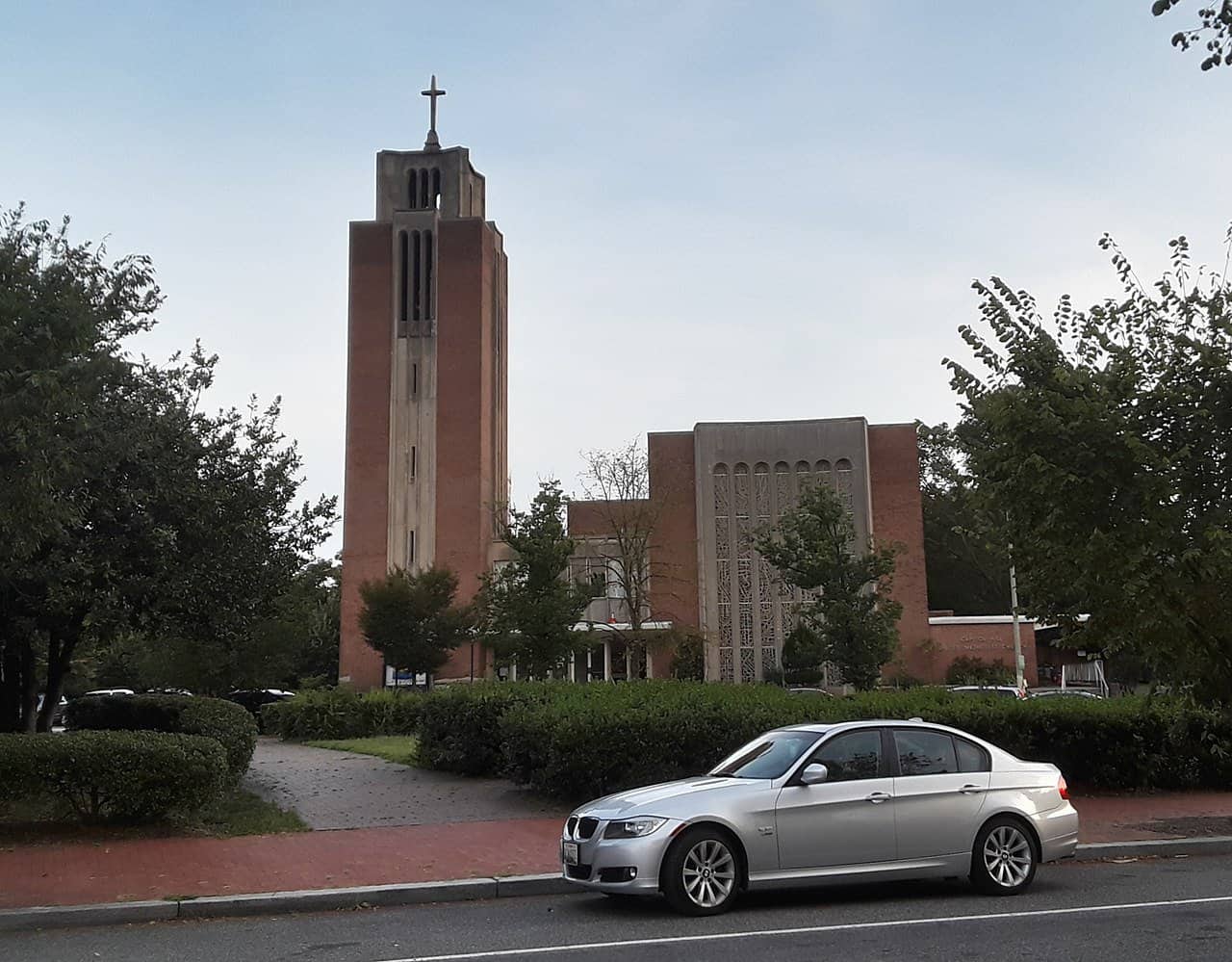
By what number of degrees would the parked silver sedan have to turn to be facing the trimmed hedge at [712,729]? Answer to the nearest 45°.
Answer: approximately 135° to its right

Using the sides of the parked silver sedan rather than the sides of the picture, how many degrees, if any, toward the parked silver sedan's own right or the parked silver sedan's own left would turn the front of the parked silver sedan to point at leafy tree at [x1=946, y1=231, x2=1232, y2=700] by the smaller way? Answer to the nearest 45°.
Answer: approximately 180°

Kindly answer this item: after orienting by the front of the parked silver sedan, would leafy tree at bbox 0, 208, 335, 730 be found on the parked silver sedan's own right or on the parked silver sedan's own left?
on the parked silver sedan's own right

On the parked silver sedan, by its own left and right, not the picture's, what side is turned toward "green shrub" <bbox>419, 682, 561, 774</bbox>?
right

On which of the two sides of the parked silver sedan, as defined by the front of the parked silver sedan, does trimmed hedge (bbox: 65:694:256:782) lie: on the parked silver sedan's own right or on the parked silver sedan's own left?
on the parked silver sedan's own right

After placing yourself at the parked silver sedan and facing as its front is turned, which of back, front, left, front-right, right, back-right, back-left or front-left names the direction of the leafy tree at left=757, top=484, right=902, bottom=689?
back-right

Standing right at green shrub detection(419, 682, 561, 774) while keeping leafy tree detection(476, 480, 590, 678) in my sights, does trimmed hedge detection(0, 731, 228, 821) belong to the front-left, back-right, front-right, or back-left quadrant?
back-left

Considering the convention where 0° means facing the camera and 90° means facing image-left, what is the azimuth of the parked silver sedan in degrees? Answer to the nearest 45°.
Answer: approximately 45°

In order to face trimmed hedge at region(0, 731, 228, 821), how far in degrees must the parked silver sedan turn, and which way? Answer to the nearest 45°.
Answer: approximately 45° to its right

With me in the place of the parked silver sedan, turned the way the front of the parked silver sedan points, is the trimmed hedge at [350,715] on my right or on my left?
on my right

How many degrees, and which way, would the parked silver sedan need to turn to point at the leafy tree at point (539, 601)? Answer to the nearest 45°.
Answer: approximately 135° to its right
